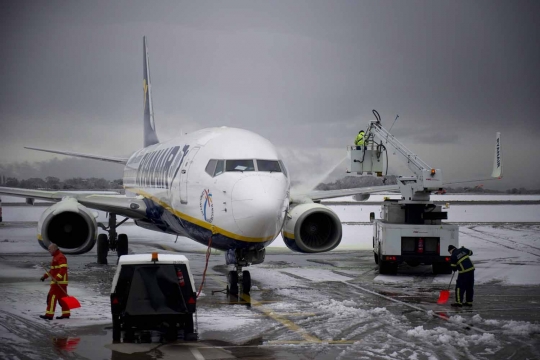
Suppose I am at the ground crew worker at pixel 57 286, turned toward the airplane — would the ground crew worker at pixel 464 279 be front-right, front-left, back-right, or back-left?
front-right

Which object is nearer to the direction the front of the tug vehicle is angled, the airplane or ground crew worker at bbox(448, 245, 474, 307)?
the airplane

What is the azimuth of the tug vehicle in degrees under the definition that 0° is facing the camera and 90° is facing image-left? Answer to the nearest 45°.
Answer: approximately 180°

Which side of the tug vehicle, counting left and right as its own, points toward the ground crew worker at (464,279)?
right
